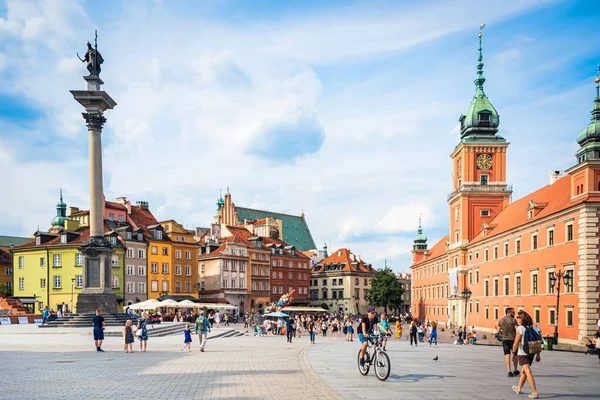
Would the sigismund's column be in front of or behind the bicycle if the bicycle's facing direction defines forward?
behind

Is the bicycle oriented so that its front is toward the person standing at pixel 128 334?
no

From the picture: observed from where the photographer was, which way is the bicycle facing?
facing the viewer and to the right of the viewer
